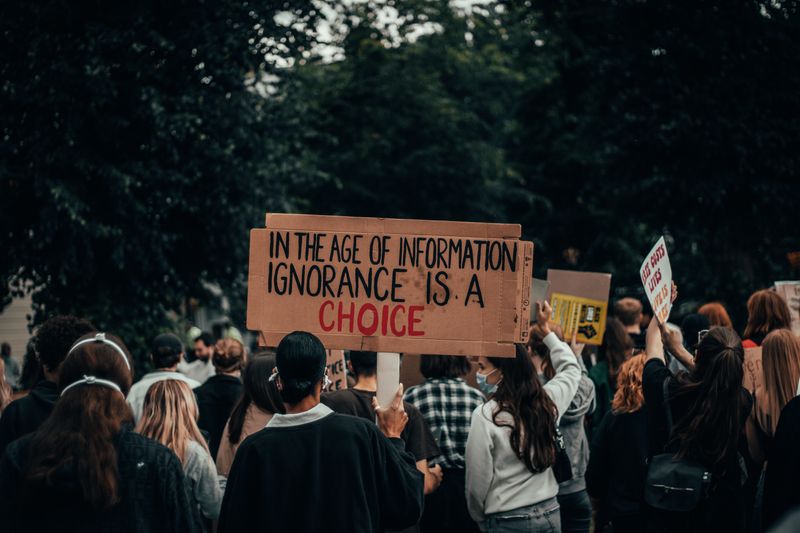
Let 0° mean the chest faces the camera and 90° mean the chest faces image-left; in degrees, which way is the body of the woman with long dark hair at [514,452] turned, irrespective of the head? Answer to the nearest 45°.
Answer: approximately 135°

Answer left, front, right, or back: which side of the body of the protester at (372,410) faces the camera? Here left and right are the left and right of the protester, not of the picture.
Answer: back

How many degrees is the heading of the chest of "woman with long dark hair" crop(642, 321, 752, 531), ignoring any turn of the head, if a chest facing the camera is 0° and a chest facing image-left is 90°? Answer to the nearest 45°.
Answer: approximately 135°

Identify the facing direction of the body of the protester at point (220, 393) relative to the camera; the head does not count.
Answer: away from the camera

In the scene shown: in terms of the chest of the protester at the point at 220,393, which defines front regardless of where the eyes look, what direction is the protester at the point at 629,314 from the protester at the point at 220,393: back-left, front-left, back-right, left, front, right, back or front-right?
right

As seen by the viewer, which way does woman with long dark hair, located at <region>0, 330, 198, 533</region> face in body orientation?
away from the camera

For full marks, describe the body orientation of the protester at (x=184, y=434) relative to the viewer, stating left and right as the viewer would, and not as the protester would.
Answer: facing away from the viewer

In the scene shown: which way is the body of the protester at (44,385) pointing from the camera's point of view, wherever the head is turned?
away from the camera

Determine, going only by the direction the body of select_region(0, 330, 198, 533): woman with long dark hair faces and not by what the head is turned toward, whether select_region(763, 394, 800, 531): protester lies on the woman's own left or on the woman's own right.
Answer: on the woman's own right

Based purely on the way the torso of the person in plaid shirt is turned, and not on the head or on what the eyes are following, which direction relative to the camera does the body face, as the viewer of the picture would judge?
away from the camera

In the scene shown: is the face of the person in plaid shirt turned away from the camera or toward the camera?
away from the camera
